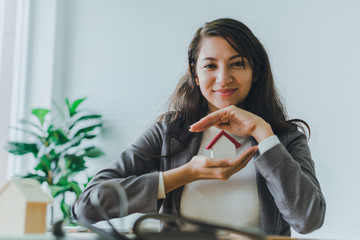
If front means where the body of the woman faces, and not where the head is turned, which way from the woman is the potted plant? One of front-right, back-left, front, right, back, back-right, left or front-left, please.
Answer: back-right

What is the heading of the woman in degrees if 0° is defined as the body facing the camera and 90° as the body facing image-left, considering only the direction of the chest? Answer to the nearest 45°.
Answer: approximately 0°
